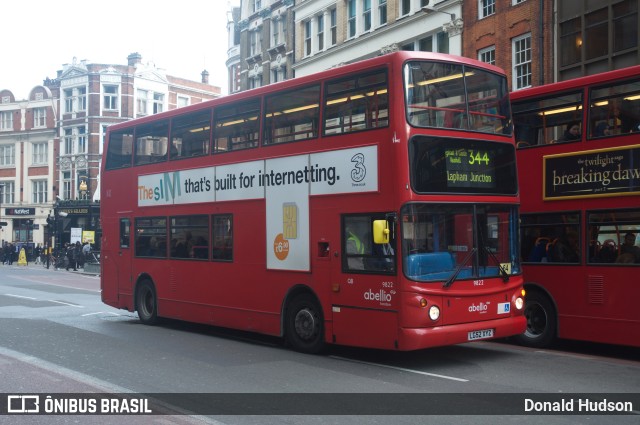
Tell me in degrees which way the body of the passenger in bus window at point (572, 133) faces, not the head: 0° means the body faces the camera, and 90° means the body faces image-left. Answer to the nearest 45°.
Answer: approximately 315°

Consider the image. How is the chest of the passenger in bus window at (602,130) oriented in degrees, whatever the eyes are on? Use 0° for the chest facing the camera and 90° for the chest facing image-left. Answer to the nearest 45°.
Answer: approximately 315°

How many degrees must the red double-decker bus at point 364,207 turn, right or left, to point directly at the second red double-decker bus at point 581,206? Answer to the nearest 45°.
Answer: approximately 45° to its left

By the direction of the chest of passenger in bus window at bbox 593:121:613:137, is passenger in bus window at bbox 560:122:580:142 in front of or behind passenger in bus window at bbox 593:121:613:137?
behind

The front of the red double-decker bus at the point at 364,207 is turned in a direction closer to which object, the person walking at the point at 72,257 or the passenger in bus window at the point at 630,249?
the passenger in bus window

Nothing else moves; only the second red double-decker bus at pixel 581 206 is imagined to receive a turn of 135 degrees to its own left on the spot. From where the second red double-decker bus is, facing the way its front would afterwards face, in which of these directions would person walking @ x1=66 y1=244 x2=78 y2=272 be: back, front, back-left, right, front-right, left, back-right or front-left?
front-left
